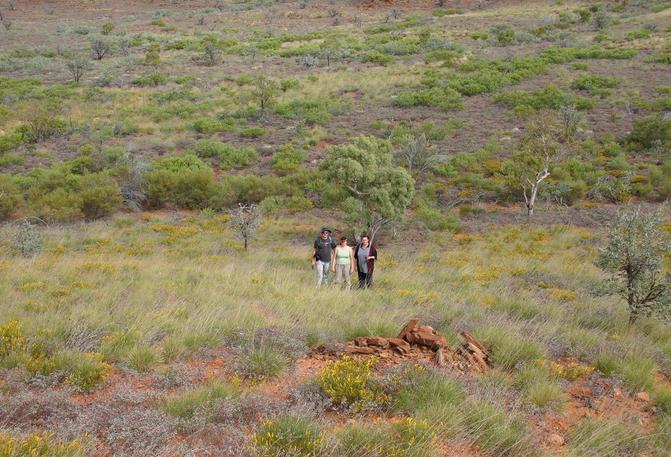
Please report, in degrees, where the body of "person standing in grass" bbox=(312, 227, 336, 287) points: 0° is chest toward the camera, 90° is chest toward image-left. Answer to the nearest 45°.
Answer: approximately 0°

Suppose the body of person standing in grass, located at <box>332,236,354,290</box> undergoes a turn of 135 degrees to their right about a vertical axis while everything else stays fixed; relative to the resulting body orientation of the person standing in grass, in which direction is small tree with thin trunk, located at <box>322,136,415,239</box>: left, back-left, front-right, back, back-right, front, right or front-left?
front-right

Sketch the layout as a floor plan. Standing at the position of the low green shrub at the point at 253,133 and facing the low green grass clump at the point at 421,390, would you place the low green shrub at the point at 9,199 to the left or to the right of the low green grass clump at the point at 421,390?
right

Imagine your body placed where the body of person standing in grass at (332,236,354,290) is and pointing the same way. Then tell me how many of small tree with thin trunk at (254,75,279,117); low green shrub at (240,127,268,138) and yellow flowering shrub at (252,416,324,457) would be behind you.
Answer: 2

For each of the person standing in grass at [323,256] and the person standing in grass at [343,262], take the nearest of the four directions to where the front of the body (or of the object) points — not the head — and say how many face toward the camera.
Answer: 2

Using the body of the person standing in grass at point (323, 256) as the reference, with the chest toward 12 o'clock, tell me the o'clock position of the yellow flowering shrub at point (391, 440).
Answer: The yellow flowering shrub is roughly at 12 o'clock from the person standing in grass.

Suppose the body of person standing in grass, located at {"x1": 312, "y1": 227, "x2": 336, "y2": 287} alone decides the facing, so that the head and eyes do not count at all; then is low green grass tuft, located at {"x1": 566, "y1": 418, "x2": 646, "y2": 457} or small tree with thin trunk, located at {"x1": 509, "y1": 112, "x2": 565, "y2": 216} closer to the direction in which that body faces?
the low green grass tuft

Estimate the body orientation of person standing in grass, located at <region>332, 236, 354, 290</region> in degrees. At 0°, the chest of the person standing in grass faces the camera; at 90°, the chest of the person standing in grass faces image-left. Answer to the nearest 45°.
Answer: approximately 0°

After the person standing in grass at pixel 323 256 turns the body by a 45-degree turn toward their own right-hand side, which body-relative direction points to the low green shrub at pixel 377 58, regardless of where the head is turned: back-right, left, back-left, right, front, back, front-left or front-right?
back-right
